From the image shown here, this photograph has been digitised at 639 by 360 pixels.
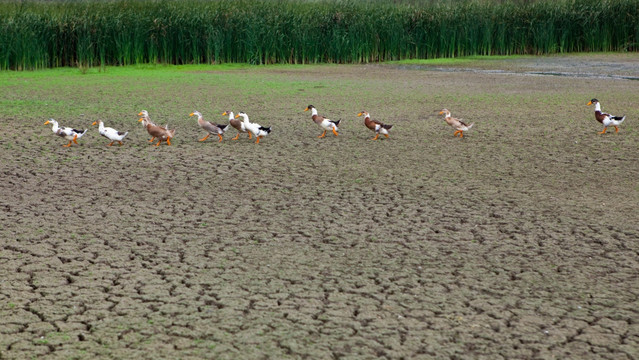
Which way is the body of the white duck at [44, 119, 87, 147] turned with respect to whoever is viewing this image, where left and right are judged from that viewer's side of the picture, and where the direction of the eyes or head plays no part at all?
facing to the left of the viewer

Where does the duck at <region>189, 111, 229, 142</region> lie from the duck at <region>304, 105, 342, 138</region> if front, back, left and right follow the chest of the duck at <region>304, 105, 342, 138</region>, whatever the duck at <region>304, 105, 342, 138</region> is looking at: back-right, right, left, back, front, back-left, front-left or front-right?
front

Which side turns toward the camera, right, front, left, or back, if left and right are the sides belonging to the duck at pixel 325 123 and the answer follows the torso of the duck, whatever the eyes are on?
left

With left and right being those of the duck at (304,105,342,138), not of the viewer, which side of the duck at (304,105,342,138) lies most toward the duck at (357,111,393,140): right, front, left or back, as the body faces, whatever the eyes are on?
back

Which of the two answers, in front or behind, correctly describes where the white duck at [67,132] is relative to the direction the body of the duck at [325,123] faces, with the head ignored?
in front

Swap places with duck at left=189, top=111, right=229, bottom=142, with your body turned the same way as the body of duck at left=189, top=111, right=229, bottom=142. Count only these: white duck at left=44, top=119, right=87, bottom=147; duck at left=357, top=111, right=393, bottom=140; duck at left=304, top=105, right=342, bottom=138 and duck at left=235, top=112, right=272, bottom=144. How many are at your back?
3

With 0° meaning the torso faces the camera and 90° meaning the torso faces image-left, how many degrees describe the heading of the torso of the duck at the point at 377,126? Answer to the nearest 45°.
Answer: approximately 90°

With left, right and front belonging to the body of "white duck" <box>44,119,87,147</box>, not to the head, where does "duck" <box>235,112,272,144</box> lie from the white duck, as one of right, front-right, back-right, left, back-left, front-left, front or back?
back

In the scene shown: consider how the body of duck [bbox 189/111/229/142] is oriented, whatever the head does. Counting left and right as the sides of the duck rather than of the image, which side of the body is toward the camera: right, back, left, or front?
left

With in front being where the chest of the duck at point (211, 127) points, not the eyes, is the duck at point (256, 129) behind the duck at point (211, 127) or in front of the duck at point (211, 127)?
behind

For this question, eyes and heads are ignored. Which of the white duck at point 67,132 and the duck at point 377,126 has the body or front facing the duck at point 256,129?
the duck at point 377,126

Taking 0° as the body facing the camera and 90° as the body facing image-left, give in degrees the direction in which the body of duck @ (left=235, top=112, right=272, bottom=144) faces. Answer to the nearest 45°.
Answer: approximately 90°

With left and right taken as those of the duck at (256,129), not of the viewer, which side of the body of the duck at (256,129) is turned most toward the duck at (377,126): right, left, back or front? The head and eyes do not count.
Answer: back
